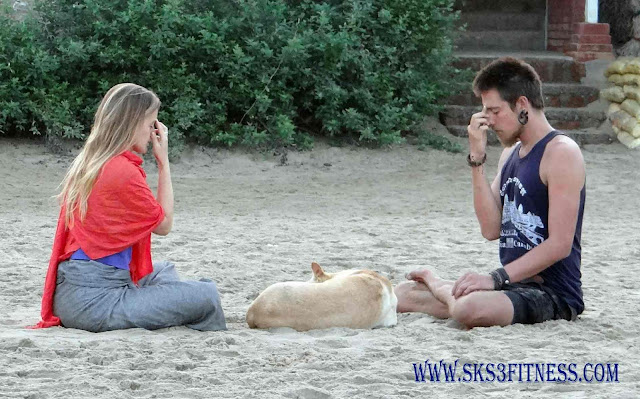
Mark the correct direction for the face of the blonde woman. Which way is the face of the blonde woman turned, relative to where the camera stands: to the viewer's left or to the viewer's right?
to the viewer's right

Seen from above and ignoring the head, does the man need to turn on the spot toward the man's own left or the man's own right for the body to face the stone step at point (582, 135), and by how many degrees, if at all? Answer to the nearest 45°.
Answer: approximately 135° to the man's own right

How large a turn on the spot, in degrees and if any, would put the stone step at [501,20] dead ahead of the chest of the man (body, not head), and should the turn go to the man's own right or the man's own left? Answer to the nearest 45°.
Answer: approximately 135° to the man's own right

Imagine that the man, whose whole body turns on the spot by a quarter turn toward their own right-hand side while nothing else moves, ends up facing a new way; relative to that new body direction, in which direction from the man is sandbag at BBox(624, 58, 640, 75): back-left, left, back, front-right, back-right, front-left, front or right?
front-right

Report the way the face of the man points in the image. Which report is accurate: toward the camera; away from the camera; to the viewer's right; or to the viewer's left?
to the viewer's left

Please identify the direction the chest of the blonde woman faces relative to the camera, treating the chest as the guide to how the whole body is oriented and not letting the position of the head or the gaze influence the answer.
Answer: to the viewer's right

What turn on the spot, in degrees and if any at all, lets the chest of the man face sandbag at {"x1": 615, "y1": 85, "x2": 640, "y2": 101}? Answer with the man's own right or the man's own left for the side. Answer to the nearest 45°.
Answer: approximately 135° to the man's own right

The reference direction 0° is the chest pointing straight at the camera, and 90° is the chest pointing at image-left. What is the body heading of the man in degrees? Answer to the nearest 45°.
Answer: approximately 45°
